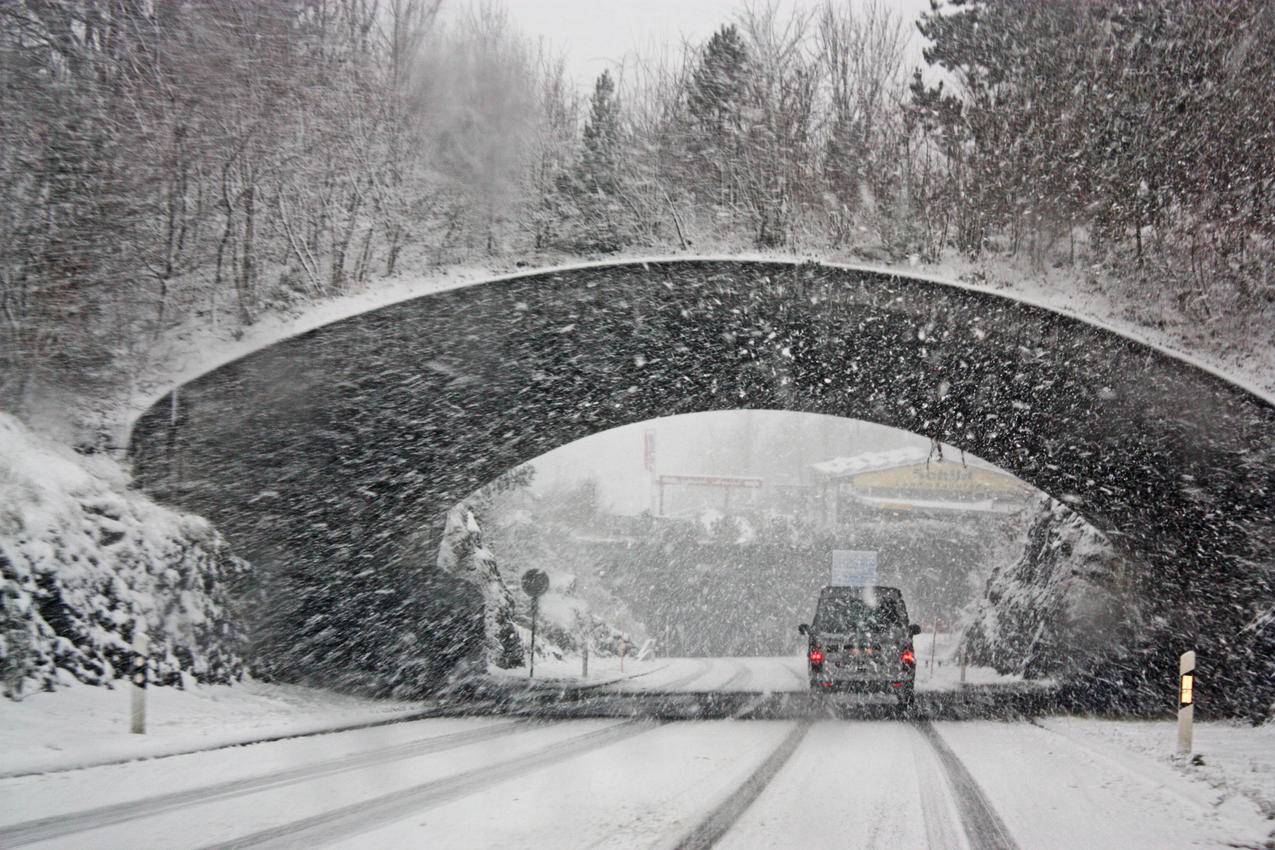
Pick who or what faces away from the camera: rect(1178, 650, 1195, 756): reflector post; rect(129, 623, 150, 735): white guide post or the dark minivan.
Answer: the dark minivan

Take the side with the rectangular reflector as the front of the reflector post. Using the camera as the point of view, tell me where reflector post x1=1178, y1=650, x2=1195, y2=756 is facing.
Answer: facing the viewer

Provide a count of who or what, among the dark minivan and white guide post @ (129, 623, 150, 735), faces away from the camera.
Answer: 1

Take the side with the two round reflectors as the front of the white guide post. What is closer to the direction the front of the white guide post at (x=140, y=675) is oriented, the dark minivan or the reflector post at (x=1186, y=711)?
the reflector post

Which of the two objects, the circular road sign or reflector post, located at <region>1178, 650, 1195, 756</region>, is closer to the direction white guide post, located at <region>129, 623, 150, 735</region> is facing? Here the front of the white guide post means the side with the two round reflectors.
the reflector post

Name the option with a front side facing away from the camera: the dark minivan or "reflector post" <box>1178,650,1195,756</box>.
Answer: the dark minivan

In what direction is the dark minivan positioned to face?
away from the camera

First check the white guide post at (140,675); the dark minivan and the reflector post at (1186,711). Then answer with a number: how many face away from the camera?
1
